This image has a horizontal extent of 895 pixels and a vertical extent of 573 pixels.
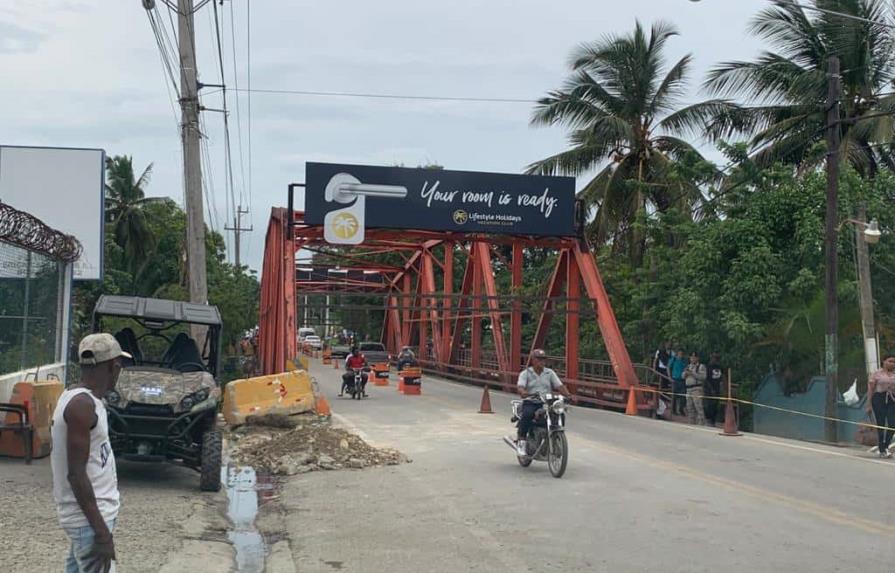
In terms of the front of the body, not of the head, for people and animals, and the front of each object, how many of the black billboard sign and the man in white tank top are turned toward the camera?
1

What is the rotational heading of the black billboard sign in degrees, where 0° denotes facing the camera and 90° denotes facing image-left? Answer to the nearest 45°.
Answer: approximately 0°

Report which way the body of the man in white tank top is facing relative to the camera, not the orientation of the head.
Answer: to the viewer's right

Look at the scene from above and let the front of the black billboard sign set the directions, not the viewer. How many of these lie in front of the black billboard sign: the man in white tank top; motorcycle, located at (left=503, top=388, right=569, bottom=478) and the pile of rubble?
3

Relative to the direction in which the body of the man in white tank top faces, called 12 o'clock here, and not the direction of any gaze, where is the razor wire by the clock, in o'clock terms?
The razor wire is roughly at 9 o'clock from the man in white tank top.

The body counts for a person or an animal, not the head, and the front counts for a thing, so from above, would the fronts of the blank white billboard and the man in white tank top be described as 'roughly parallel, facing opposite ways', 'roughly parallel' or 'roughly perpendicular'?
roughly perpendicular

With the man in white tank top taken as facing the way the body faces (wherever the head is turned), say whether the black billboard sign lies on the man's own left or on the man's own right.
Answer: on the man's own left

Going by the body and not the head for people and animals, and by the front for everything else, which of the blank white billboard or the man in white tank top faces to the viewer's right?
the man in white tank top

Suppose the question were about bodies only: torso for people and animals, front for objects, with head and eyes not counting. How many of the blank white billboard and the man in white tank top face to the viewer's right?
1

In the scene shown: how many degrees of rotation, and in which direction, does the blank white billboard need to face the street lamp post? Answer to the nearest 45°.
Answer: approximately 45° to its left
